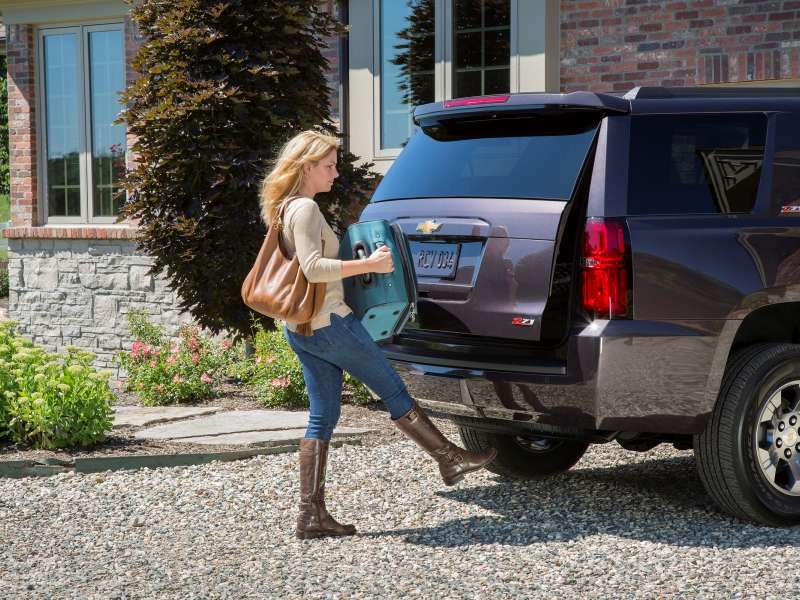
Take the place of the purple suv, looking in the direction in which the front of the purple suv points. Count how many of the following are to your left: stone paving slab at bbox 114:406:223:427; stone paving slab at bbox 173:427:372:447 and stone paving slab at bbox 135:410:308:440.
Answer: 3

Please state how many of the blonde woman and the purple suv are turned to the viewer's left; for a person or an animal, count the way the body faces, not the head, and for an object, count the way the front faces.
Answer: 0

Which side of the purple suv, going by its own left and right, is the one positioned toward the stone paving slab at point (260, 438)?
left

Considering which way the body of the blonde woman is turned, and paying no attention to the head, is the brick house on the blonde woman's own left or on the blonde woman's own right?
on the blonde woman's own left

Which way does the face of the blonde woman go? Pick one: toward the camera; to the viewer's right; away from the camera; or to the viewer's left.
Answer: to the viewer's right

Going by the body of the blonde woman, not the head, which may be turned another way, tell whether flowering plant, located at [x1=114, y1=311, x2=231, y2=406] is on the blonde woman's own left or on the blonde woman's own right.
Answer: on the blonde woman's own left

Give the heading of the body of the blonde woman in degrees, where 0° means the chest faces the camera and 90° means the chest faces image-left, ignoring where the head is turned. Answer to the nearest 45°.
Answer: approximately 270°

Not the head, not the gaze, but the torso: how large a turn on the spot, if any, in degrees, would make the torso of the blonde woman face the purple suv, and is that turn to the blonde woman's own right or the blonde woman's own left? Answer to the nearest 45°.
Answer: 0° — they already face it

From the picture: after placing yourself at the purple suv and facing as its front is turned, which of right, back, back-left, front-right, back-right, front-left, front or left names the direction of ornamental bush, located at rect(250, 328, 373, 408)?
left

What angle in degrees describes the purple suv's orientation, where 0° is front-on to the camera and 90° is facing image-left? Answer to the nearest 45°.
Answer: approximately 225°

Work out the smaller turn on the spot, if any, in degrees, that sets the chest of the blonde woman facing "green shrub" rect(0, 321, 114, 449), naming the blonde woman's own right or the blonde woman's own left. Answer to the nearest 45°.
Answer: approximately 135° to the blonde woman's own left
